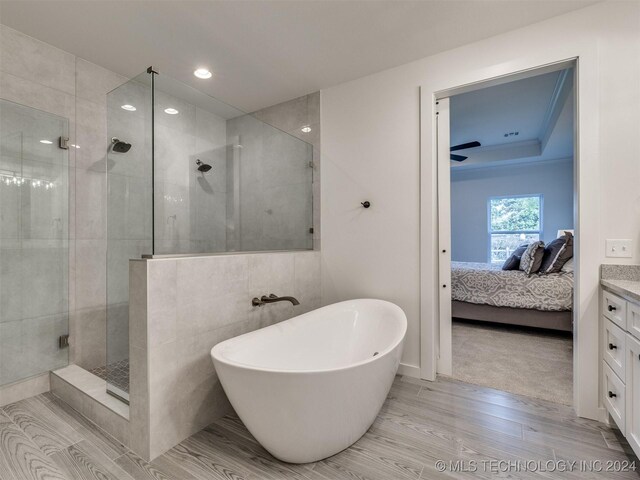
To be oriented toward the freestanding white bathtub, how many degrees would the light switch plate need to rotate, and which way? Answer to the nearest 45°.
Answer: approximately 45° to its right

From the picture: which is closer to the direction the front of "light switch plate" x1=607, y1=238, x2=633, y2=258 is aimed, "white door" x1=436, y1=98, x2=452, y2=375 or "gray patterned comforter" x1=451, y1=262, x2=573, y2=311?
the white door

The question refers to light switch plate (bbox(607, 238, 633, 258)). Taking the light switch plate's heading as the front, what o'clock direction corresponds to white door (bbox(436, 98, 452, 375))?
The white door is roughly at 3 o'clock from the light switch plate.

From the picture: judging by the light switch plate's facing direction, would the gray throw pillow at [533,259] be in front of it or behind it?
behind

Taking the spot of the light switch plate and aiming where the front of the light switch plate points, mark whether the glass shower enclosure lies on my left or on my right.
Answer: on my right

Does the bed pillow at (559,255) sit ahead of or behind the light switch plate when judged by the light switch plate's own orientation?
behind

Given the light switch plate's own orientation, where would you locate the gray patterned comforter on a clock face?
The gray patterned comforter is roughly at 5 o'clock from the light switch plate.

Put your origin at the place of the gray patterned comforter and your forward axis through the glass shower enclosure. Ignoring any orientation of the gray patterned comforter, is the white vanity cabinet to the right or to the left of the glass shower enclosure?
left

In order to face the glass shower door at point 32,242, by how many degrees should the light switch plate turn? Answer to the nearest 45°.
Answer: approximately 45° to its right

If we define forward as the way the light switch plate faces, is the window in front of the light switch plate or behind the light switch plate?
behind

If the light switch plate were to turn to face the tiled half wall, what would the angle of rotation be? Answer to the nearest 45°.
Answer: approximately 45° to its right
